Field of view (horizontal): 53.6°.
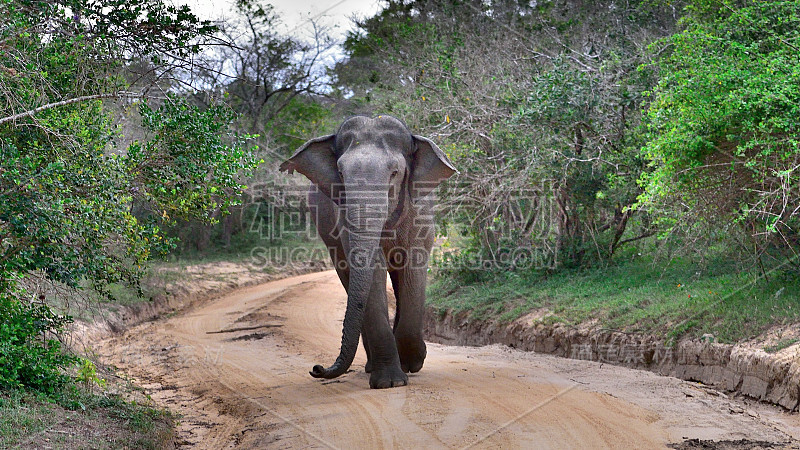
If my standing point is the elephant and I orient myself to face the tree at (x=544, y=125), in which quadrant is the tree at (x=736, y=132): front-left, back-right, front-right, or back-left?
front-right

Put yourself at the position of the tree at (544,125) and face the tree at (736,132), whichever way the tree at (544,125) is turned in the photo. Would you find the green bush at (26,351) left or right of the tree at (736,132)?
right

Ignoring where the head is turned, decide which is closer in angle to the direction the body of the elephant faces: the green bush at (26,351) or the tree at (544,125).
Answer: the green bush

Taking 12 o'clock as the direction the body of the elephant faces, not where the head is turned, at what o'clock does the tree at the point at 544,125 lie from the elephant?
The tree is roughly at 7 o'clock from the elephant.

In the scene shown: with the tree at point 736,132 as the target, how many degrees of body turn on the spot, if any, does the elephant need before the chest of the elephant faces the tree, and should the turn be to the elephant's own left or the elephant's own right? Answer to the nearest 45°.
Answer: approximately 90° to the elephant's own left

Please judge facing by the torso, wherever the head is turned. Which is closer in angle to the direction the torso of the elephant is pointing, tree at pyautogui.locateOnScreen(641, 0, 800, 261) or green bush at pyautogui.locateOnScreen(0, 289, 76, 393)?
the green bush

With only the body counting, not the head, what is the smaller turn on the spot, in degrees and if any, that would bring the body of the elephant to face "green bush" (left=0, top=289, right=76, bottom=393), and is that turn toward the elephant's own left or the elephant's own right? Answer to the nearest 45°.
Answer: approximately 45° to the elephant's own right

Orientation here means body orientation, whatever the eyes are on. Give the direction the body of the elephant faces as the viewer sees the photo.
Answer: toward the camera

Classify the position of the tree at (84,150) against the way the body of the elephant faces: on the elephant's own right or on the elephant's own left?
on the elephant's own right

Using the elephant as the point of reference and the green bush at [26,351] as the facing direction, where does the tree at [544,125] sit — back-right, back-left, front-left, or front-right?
back-right
